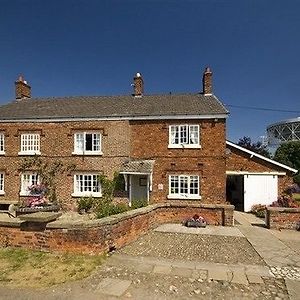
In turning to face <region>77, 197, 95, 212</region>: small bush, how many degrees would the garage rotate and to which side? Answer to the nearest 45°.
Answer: approximately 45° to its right

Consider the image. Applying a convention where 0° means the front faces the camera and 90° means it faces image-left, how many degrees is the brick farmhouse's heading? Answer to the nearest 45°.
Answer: approximately 0°

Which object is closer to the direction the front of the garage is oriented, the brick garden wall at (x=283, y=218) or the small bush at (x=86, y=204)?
the brick garden wall

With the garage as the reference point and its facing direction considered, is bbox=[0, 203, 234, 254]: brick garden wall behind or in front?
in front
